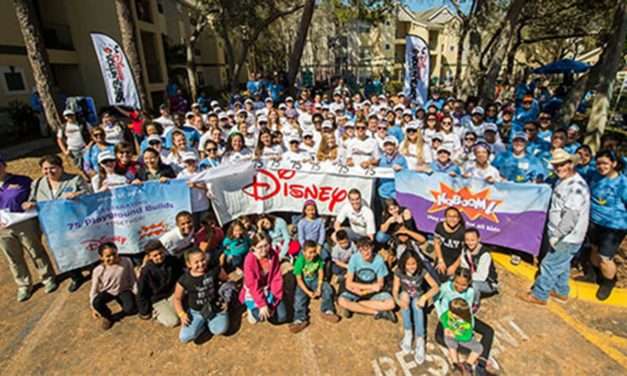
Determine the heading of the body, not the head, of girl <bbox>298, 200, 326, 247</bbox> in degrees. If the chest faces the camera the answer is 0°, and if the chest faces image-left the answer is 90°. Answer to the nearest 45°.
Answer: approximately 0°

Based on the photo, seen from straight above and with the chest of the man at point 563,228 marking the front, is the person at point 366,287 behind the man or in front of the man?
in front

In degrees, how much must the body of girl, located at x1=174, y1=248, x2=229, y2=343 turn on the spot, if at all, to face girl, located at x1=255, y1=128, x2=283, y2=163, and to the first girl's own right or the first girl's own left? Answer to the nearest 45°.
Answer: approximately 135° to the first girl's own left

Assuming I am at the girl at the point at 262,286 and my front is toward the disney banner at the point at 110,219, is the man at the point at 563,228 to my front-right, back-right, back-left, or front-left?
back-right

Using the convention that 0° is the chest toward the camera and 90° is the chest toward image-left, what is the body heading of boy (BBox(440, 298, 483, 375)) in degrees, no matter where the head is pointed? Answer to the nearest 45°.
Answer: approximately 0°

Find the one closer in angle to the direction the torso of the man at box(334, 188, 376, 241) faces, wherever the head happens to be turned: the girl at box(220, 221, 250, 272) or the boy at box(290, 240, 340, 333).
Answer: the boy

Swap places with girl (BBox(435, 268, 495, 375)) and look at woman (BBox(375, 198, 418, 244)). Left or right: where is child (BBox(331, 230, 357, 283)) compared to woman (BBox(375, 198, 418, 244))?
left
